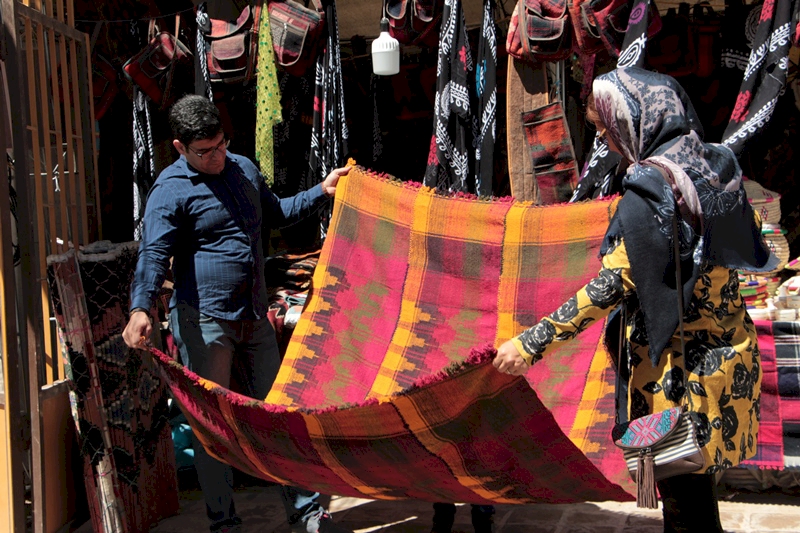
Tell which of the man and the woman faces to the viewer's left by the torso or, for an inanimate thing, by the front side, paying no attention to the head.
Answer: the woman

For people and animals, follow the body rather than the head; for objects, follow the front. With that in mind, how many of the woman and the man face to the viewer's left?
1

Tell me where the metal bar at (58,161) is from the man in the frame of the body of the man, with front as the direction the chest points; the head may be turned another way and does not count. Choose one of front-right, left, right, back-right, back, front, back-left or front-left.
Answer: back

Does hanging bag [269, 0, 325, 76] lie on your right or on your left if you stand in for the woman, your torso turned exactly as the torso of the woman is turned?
on your right

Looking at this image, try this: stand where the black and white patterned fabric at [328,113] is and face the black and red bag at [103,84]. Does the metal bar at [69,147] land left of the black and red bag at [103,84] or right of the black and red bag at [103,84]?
left

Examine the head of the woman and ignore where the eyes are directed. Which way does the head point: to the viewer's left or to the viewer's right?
to the viewer's left

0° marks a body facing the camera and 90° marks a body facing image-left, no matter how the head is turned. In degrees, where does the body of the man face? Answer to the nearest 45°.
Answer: approximately 315°

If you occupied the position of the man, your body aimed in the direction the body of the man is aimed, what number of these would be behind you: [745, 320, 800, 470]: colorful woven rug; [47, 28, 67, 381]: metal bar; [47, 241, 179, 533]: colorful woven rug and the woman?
2

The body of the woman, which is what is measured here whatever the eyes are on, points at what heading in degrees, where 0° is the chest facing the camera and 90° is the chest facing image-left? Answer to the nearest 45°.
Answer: approximately 90°

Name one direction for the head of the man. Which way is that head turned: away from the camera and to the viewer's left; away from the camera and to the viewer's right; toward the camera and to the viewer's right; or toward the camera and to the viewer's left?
toward the camera and to the viewer's right

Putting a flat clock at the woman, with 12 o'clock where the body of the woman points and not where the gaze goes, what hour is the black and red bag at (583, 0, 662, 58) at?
The black and red bag is roughly at 3 o'clock from the woman.

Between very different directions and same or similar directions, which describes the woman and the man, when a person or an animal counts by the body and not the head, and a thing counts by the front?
very different directions

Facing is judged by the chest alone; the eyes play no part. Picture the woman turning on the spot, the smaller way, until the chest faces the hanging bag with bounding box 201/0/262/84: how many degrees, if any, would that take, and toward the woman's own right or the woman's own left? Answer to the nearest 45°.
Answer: approximately 45° to the woman's own right

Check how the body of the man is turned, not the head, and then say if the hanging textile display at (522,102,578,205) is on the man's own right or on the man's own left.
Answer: on the man's own left
